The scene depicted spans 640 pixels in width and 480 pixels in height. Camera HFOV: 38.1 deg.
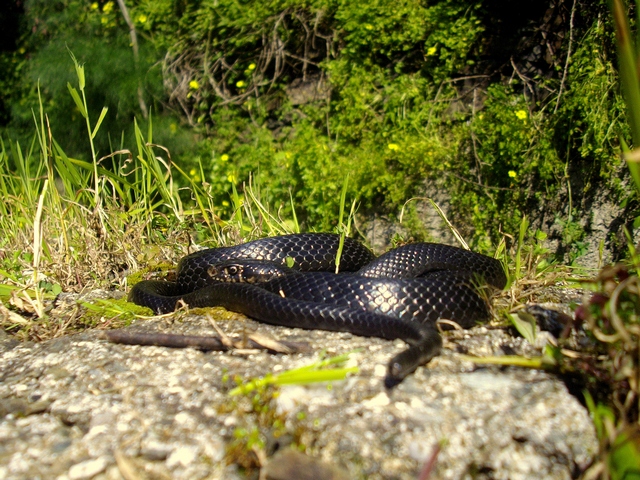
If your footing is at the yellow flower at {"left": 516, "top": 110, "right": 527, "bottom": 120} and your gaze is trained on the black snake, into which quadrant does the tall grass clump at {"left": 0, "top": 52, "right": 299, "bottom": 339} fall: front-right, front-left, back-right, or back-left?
front-right

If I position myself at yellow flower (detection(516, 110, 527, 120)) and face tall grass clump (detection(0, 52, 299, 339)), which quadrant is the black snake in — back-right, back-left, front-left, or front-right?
front-left
